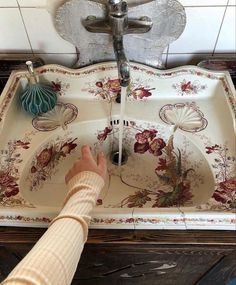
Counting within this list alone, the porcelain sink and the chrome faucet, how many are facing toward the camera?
2

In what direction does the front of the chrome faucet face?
toward the camera

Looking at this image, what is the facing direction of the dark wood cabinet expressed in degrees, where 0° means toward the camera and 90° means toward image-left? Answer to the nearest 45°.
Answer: approximately 0°

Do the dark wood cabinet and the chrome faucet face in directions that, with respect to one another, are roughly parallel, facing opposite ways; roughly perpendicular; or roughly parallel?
roughly parallel
